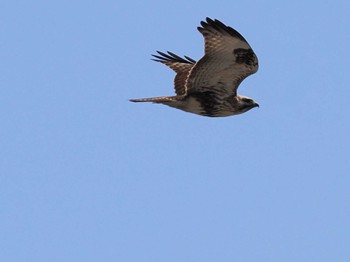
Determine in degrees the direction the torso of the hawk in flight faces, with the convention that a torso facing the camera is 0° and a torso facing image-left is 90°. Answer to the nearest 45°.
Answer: approximately 270°
